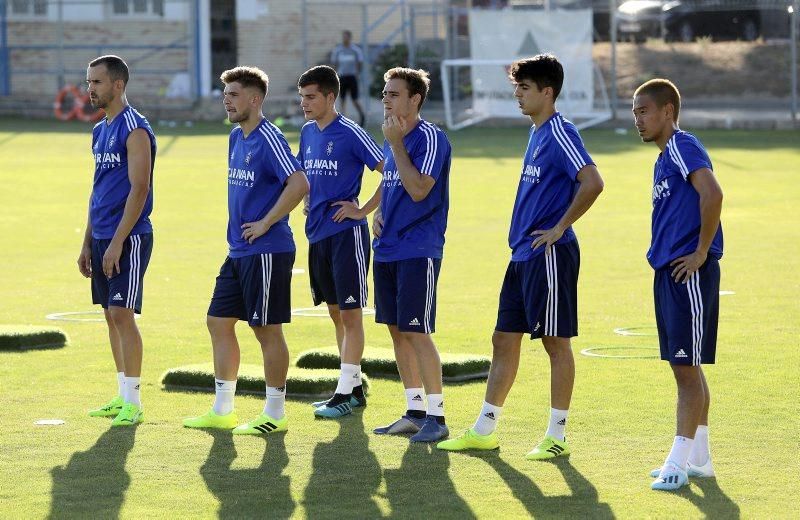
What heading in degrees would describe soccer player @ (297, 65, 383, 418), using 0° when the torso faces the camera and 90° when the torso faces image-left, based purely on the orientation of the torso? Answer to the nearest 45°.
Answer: approximately 45°

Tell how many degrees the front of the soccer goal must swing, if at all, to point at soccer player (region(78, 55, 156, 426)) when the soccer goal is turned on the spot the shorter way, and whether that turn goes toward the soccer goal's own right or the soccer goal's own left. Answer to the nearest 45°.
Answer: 0° — it already faces them

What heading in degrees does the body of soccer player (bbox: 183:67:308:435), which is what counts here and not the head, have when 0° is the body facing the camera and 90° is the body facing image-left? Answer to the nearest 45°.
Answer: approximately 45°

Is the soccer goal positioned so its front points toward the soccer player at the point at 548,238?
yes

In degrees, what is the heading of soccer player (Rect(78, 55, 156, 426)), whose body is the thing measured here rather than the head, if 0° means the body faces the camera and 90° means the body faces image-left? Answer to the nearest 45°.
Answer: approximately 45°

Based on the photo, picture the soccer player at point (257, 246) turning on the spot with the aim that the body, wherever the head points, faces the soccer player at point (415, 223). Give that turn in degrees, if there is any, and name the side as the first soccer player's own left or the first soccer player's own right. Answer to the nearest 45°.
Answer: approximately 135° to the first soccer player's own left

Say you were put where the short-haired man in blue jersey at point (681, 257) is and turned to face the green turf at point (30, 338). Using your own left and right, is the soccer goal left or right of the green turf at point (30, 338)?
right
